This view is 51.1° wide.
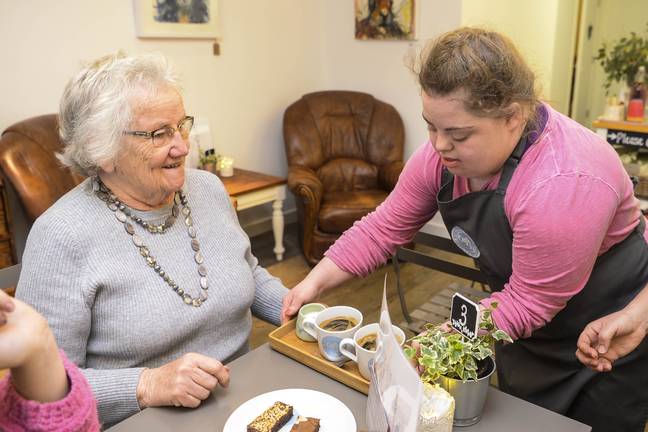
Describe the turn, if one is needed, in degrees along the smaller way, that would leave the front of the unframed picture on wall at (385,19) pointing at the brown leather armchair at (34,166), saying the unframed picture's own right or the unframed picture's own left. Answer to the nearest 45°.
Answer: approximately 45° to the unframed picture's own right

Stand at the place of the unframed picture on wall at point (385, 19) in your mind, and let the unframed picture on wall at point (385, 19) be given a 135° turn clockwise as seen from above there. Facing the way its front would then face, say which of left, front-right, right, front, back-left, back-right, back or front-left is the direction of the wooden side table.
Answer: left

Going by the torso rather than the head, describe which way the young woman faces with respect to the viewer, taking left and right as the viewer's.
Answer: facing the viewer and to the left of the viewer

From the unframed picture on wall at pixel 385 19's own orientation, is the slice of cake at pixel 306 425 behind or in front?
in front

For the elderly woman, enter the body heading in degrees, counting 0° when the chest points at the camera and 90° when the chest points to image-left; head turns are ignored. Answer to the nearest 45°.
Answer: approximately 315°

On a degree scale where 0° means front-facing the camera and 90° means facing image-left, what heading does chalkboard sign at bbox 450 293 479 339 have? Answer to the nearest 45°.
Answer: approximately 45°

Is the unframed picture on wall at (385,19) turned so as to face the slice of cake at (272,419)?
yes

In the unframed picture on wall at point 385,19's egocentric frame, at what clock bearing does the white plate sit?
The white plate is roughly at 12 o'clock from the unframed picture on wall.

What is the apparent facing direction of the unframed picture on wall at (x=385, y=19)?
toward the camera

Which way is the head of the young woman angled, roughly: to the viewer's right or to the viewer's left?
to the viewer's left

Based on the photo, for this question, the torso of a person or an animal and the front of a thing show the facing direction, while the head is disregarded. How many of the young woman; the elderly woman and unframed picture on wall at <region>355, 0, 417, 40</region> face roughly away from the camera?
0

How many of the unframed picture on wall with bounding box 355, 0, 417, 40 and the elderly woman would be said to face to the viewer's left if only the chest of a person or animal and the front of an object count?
0

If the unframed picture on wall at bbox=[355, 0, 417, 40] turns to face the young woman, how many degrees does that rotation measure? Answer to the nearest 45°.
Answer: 0° — it already faces them
